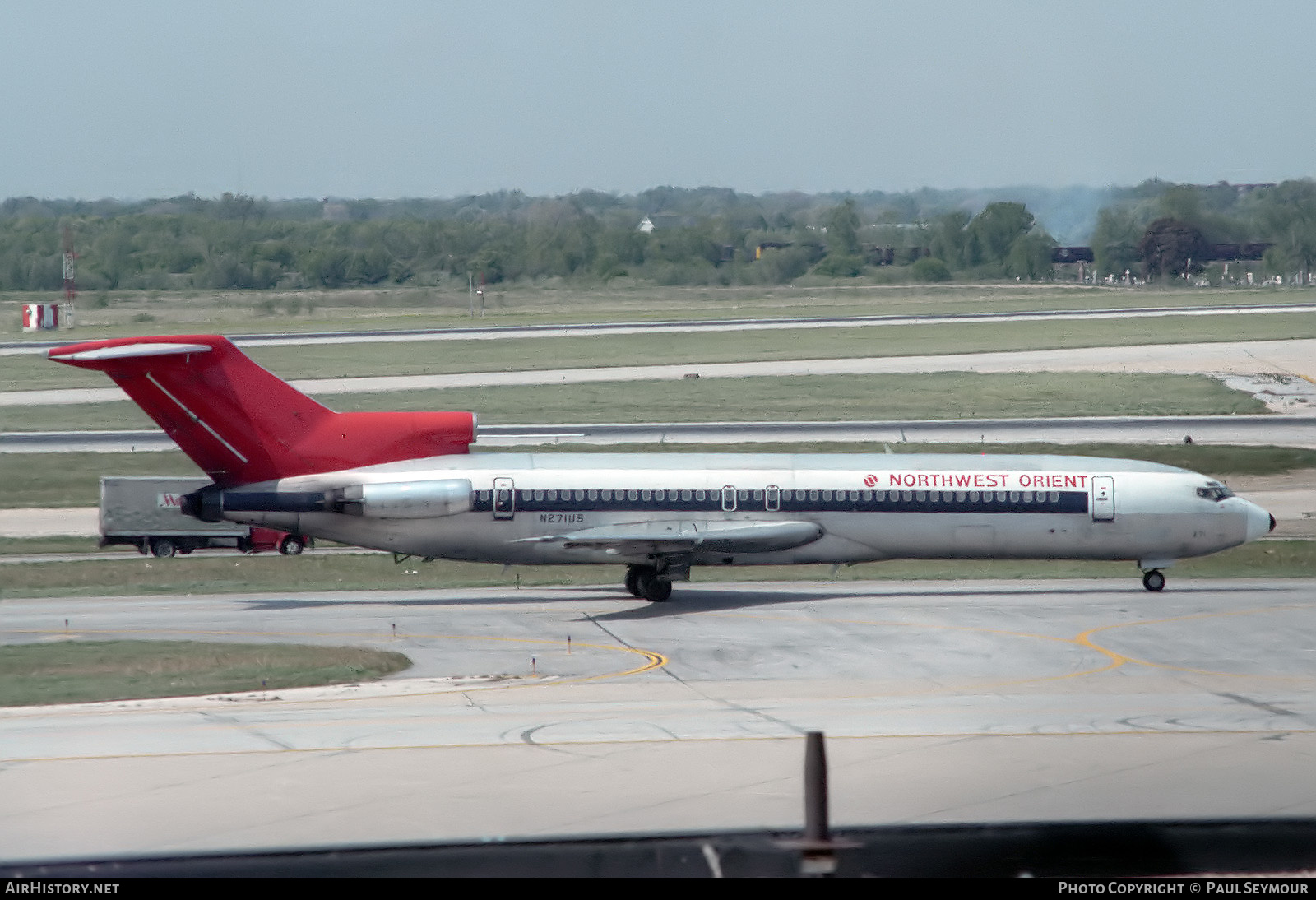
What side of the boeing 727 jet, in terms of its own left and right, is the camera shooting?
right

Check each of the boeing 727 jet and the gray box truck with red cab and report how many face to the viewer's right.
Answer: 2

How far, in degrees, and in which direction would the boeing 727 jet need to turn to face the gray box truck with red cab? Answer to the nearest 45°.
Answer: approximately 135° to its left

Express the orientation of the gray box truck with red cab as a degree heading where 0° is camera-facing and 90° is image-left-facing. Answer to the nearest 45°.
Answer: approximately 270°

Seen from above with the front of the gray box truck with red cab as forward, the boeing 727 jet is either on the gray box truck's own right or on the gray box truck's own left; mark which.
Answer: on the gray box truck's own right
